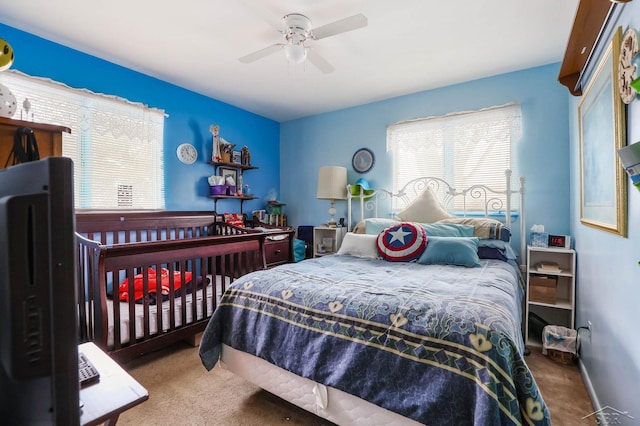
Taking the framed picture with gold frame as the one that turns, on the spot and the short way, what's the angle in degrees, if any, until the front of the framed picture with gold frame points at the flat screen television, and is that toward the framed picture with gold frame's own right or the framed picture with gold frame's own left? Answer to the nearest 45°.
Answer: approximately 90° to the framed picture with gold frame's own left

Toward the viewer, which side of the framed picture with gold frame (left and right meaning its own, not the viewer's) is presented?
left

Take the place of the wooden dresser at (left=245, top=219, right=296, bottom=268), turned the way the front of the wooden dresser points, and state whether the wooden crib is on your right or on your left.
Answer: on your right

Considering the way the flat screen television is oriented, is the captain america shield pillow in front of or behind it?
in front

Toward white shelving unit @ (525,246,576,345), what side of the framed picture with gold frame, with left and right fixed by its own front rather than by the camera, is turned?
right

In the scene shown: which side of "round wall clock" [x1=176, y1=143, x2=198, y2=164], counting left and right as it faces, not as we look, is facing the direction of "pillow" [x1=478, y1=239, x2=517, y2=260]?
front

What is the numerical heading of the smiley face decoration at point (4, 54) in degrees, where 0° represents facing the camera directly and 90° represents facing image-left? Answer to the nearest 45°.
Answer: approximately 315°

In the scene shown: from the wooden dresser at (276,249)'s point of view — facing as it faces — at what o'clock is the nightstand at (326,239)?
The nightstand is roughly at 10 o'clock from the wooden dresser.

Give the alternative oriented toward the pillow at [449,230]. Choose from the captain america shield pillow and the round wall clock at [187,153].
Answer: the round wall clock

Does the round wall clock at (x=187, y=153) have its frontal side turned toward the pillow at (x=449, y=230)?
yes

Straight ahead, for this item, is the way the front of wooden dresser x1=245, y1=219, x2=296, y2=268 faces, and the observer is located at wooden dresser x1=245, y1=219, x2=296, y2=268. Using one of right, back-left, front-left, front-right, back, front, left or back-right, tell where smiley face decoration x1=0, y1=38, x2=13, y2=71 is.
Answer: right

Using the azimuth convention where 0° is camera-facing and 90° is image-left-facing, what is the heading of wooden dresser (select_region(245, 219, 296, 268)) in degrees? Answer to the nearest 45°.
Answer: approximately 315°

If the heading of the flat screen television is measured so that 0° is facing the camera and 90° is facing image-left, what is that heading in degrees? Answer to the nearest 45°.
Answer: approximately 225°

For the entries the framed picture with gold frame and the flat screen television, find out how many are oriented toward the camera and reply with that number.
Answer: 0

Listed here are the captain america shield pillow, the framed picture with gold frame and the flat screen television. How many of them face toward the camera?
1

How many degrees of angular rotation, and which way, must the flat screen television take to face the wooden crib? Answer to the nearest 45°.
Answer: approximately 45° to its left

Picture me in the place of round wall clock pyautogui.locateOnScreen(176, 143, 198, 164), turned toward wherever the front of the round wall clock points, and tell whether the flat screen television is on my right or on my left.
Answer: on my right
